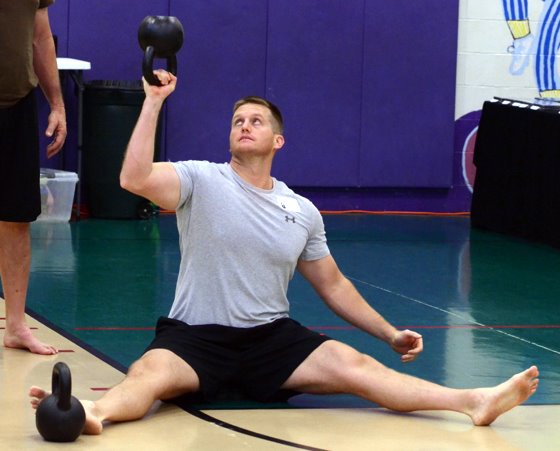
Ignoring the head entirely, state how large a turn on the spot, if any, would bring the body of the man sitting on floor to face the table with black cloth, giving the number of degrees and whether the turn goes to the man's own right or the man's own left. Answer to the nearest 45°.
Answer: approximately 180°

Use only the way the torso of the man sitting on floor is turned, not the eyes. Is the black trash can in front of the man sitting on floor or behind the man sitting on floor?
behind

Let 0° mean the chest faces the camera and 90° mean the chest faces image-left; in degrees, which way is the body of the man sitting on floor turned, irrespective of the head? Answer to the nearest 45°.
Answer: approximately 0°
